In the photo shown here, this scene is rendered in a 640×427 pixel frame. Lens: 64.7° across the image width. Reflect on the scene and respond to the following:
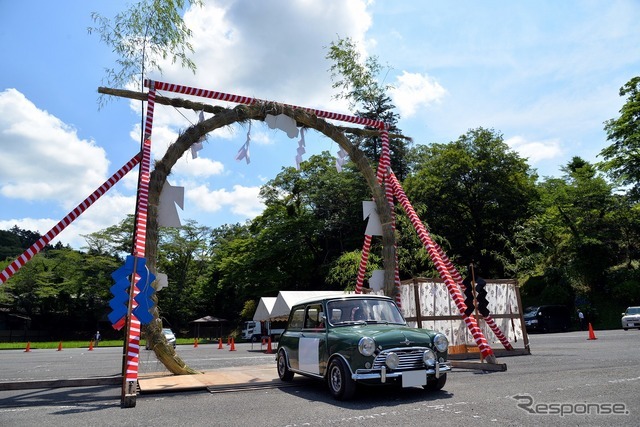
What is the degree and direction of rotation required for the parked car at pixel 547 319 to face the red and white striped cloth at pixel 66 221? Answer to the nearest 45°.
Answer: approximately 45° to its left

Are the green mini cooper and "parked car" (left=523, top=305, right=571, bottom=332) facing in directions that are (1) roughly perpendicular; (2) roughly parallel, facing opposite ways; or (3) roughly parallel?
roughly perpendicular

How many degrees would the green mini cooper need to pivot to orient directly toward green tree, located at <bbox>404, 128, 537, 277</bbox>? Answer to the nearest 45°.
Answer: approximately 135° to its left

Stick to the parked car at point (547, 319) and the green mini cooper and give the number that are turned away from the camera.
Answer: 0

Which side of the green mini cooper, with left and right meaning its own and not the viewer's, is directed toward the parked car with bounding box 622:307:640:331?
left

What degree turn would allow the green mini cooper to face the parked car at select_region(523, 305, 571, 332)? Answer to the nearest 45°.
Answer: approximately 90° to its left

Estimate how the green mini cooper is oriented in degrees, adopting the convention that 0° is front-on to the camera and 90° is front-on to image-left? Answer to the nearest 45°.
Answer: approximately 315°

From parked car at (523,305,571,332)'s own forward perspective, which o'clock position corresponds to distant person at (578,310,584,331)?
The distant person is roughly at 6 o'clock from the parked car.

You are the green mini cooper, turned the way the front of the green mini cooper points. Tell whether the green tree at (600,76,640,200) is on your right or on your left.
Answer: on your left
